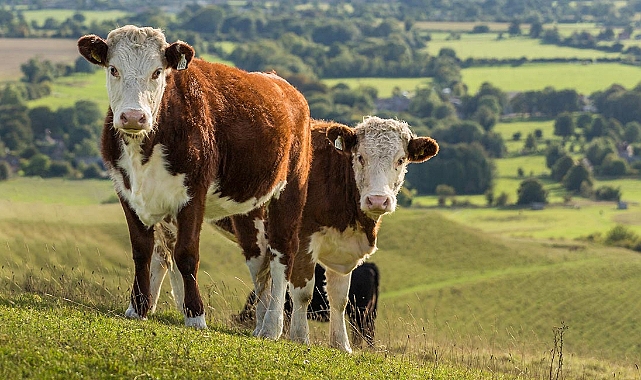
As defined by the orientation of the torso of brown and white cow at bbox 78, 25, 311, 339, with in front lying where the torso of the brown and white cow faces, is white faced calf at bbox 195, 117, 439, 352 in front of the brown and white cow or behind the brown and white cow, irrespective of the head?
behind

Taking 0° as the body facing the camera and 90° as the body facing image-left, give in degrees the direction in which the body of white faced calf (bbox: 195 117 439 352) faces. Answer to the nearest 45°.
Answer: approximately 315°

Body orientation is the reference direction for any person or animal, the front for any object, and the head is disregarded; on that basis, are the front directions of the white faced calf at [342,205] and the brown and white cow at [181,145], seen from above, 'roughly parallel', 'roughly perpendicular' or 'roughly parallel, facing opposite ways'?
roughly perpendicular

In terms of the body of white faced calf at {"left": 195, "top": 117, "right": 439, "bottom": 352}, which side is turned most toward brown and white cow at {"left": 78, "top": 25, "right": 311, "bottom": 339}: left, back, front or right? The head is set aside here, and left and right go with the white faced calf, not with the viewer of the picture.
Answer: right
